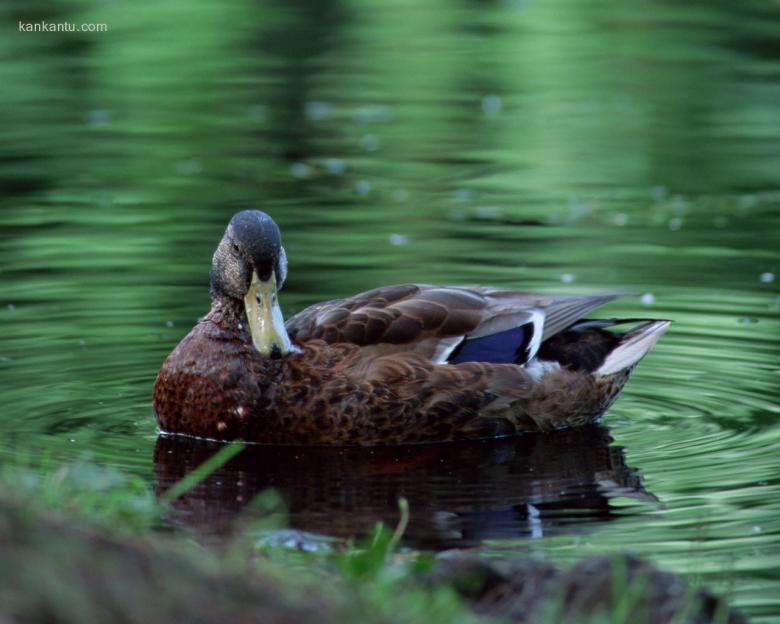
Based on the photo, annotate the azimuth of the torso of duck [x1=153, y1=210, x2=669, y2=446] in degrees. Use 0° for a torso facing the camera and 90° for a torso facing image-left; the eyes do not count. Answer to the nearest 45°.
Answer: approximately 90°

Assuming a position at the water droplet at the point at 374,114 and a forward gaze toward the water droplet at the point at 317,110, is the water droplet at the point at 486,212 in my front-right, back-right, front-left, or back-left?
back-left

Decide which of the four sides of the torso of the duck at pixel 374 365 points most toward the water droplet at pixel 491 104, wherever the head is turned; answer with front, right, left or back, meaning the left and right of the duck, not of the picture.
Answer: right

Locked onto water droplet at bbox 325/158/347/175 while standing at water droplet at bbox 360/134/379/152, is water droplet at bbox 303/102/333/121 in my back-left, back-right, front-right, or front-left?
back-right

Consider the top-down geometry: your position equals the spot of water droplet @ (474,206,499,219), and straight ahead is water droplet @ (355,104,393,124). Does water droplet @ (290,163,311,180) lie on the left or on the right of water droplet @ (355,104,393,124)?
left

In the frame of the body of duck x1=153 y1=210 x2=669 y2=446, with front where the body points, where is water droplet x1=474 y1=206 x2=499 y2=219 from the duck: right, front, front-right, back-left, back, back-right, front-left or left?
right

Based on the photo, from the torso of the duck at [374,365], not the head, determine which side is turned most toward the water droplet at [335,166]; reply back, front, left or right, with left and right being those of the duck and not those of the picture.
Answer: right

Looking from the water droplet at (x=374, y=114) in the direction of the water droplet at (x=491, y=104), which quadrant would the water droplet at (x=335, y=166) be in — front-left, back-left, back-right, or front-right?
back-right

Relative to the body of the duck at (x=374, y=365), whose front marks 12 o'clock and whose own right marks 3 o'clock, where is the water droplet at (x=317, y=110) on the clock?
The water droplet is roughly at 3 o'clock from the duck.

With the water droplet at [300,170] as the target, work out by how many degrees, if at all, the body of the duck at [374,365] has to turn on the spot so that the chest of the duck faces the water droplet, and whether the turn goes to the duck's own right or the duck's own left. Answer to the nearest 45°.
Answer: approximately 90° to the duck's own right

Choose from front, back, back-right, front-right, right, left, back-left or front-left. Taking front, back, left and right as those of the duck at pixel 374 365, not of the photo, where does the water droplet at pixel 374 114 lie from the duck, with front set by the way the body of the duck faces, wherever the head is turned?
right
